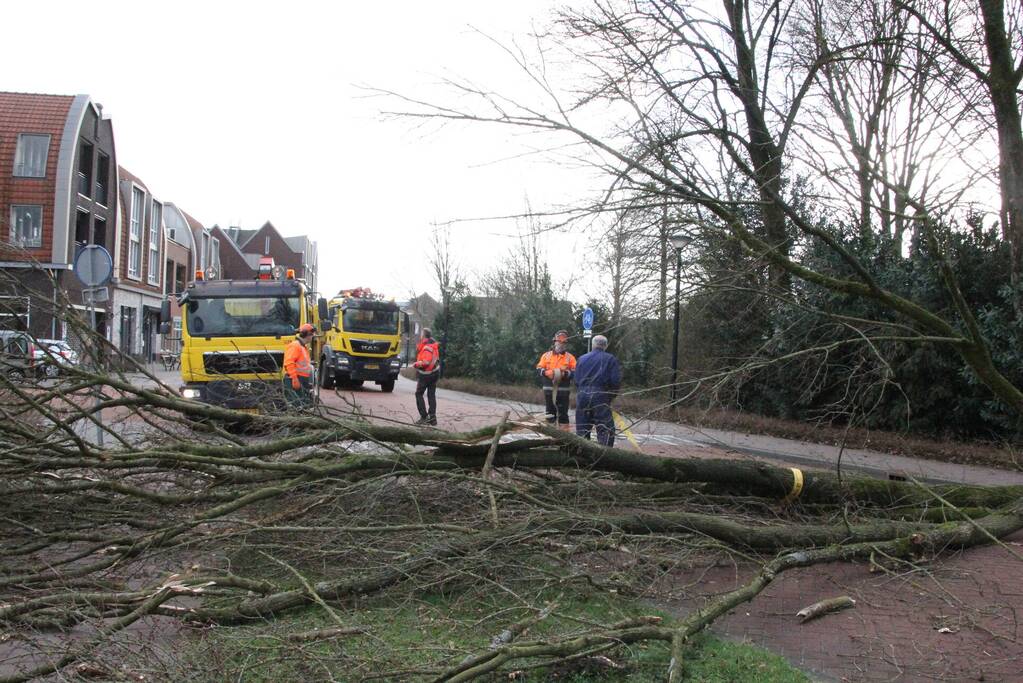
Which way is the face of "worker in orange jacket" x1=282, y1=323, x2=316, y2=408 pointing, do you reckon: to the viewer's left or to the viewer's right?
to the viewer's right

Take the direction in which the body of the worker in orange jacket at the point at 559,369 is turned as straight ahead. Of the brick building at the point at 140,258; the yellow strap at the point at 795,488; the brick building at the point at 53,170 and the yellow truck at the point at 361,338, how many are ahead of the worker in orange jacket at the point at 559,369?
1

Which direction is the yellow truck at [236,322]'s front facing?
toward the camera

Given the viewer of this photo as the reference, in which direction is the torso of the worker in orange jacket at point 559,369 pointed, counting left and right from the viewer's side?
facing the viewer

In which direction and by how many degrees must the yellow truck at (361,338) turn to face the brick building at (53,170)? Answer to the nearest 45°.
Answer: approximately 135° to its right

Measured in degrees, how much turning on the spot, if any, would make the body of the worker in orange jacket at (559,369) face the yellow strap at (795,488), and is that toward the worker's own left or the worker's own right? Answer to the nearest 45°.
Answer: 0° — they already face it

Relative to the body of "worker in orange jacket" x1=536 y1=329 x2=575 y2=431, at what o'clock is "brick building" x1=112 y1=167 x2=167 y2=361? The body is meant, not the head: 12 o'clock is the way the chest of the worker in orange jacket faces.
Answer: The brick building is roughly at 5 o'clock from the worker in orange jacket.

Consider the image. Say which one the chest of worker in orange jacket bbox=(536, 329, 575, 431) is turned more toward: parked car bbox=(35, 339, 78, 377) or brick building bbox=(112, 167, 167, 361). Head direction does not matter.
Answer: the parked car

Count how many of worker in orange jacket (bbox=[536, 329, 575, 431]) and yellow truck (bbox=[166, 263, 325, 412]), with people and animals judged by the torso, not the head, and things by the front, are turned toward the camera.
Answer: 2

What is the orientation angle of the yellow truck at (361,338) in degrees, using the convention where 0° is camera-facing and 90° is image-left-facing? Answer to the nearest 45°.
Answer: approximately 0°

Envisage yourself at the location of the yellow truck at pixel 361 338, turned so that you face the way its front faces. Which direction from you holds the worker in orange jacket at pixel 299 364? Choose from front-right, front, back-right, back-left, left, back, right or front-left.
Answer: front

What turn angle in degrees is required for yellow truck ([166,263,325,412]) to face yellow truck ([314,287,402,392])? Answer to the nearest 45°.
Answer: approximately 180°
